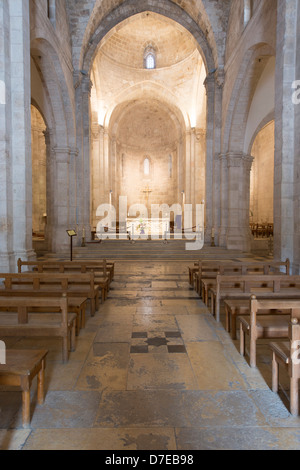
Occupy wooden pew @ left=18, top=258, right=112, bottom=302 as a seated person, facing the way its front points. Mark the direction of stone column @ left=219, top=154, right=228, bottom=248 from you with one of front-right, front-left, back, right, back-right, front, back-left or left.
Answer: front-right

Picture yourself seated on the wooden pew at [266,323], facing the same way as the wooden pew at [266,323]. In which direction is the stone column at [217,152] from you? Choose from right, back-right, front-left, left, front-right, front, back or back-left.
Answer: front

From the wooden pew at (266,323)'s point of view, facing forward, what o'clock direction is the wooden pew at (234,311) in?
the wooden pew at (234,311) is roughly at 11 o'clock from the wooden pew at (266,323).

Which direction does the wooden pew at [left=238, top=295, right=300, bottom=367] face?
away from the camera

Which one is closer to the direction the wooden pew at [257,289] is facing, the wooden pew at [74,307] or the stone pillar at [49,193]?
the stone pillar

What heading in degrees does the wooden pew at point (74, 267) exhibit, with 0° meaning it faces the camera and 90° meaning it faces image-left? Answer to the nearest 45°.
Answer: approximately 180°

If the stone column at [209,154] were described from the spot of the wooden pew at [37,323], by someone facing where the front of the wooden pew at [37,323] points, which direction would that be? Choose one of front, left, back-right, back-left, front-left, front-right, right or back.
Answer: front-right

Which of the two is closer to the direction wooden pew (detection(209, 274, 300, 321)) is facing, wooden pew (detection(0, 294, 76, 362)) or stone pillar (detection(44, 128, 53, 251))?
the stone pillar

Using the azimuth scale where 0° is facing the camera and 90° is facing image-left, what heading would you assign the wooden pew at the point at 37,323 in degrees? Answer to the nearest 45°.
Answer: approximately 180°

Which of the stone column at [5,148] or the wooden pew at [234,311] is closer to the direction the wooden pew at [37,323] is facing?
the stone column

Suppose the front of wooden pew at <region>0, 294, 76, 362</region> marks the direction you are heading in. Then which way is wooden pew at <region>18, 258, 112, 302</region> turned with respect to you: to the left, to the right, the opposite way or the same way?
the same way

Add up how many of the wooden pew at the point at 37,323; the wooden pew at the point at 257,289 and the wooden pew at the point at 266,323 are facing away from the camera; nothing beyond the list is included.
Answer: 3

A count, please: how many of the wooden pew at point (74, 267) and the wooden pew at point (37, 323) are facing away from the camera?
2

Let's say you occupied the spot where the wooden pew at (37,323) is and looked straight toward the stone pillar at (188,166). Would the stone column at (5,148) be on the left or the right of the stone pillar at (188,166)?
left

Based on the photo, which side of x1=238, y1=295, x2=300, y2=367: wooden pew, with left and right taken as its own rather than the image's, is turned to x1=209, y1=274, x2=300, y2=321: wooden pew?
front

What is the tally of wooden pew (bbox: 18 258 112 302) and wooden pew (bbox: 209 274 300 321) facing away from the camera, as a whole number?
2

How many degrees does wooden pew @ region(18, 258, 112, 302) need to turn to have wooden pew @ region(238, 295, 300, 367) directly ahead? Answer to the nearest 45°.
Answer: approximately 135° to its right

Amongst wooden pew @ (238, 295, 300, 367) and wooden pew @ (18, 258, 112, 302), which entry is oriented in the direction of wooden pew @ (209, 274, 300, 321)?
wooden pew @ (238, 295, 300, 367)

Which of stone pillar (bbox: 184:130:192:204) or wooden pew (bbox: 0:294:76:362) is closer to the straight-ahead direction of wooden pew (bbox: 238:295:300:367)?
the stone pillar

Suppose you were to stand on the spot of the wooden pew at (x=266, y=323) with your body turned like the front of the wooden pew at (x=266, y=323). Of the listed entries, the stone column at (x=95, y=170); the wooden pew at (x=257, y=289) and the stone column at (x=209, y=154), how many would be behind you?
0

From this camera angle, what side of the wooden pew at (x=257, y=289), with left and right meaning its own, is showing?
back

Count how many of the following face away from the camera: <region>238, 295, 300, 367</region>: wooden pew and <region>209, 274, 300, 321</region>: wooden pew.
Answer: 2
